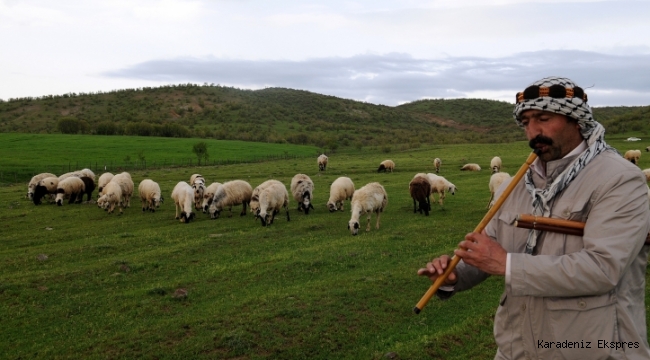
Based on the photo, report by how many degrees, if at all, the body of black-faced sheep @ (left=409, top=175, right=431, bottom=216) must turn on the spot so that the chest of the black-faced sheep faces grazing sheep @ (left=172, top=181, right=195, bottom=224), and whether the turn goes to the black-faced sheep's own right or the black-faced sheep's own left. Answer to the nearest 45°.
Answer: approximately 90° to the black-faced sheep's own right

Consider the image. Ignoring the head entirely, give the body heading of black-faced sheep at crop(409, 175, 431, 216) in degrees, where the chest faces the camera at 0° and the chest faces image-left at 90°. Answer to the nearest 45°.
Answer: approximately 0°

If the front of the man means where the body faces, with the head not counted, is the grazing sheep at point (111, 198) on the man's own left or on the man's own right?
on the man's own right

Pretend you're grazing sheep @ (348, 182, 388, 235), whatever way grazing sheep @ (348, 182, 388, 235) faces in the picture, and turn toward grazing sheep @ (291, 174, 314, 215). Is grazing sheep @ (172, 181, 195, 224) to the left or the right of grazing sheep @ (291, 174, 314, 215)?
left

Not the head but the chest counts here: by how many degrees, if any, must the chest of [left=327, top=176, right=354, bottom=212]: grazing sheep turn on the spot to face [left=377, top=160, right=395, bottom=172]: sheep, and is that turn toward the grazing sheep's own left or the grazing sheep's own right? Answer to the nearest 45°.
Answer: approximately 135° to the grazing sheep's own right

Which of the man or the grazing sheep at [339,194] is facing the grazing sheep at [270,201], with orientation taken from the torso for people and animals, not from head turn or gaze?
the grazing sheep at [339,194]

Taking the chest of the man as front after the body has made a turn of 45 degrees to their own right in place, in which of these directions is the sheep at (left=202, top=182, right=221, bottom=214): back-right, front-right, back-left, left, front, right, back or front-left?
front-right

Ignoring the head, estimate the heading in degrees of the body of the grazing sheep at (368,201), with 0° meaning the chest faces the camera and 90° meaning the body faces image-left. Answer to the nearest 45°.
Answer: approximately 45°

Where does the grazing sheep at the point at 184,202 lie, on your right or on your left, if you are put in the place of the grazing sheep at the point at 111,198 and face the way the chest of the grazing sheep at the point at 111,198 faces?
on your left
